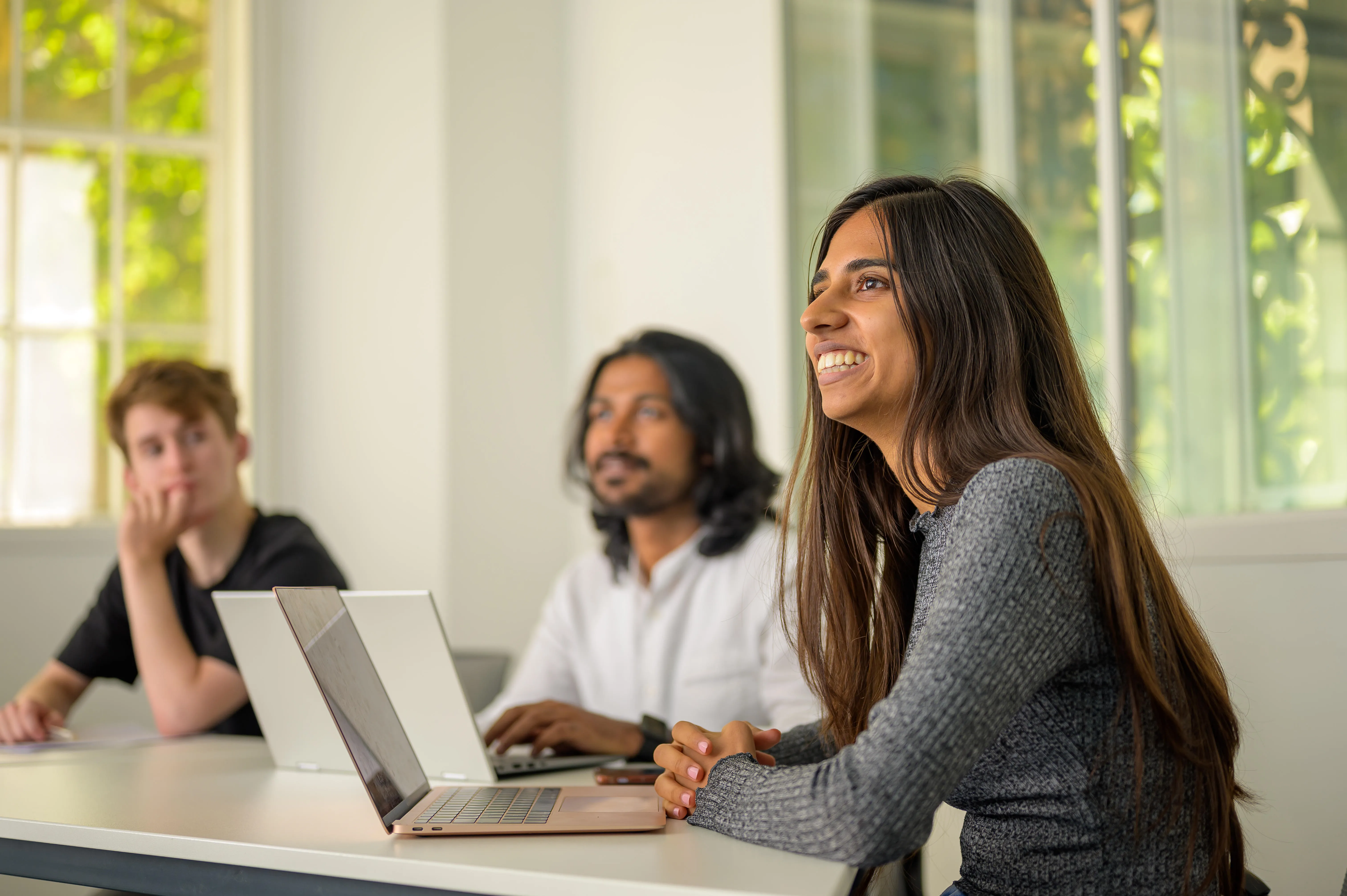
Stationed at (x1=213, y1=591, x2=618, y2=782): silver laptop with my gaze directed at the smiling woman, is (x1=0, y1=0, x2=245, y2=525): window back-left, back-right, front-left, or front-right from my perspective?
back-left

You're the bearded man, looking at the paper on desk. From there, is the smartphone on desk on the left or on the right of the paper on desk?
left

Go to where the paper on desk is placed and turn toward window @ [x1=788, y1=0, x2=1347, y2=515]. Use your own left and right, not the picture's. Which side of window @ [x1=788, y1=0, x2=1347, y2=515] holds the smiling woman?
right

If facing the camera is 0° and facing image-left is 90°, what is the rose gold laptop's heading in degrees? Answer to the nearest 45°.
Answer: approximately 270°

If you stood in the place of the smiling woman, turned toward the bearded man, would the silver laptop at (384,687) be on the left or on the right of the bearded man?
left

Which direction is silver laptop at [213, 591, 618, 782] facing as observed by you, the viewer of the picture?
facing away from the viewer and to the right of the viewer

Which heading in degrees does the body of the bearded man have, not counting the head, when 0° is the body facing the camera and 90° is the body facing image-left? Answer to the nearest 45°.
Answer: approximately 45°

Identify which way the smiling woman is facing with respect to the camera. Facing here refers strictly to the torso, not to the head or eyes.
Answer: to the viewer's left

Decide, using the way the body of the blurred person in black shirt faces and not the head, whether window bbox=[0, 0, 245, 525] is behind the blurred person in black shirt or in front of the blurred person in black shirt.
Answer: behind

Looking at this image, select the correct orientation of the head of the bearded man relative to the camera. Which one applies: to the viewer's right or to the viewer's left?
to the viewer's left

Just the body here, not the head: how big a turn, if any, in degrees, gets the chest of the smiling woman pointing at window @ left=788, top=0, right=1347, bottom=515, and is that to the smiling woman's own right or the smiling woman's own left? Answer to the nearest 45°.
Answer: approximately 90° to the smiling woman's own right
